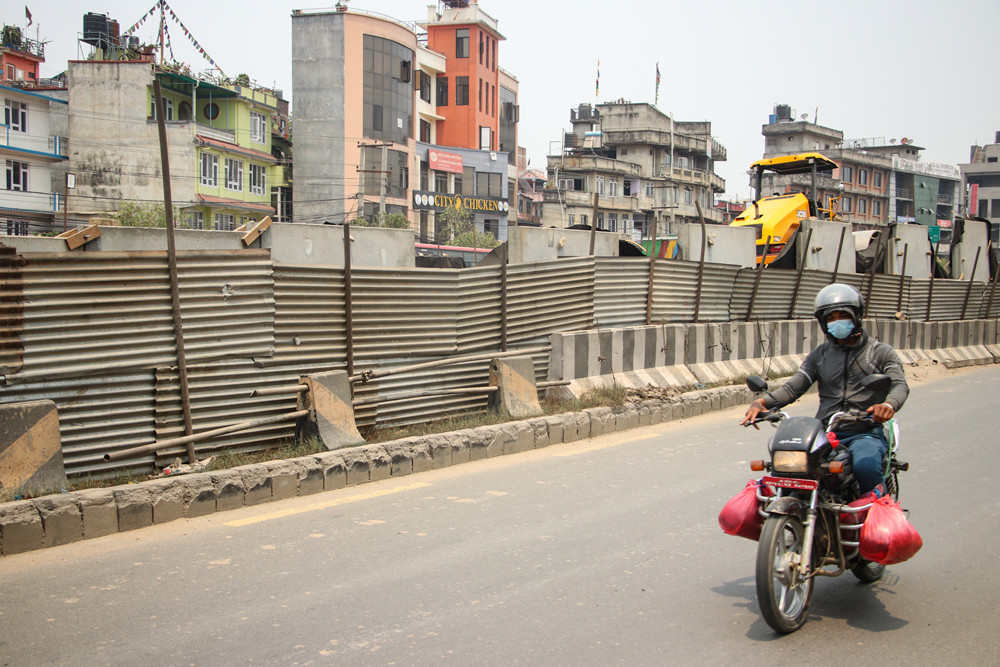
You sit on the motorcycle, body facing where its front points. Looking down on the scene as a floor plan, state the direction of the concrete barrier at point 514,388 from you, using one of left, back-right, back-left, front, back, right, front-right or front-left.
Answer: right

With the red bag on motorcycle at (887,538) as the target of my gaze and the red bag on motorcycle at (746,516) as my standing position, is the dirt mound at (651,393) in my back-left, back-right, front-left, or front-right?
back-left

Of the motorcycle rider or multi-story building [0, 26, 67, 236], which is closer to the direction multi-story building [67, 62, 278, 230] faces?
the motorcycle rider

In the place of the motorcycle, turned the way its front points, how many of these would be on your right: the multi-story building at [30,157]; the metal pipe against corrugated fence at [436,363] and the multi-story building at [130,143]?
3

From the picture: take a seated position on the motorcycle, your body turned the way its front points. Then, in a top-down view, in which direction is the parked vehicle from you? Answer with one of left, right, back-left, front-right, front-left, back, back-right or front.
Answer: back-right

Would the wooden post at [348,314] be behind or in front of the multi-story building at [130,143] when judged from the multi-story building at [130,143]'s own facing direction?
in front

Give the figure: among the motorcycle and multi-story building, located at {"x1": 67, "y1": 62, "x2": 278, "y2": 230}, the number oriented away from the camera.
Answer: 0

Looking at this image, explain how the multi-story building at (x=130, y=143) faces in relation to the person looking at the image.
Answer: facing the viewer and to the right of the viewer

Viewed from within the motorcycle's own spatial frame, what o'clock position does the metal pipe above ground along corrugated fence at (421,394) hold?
The metal pipe above ground along corrugated fence is roughly at 3 o'clock from the motorcycle.

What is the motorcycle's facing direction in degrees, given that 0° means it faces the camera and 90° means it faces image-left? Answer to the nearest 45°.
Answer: approximately 45°

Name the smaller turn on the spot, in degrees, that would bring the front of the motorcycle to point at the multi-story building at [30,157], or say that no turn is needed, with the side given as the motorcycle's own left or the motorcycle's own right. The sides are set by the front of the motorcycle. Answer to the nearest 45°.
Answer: approximately 90° to the motorcycle's own right
